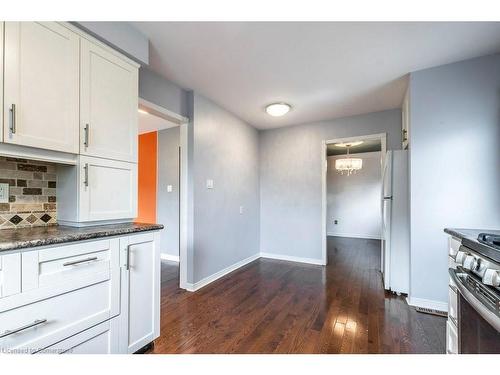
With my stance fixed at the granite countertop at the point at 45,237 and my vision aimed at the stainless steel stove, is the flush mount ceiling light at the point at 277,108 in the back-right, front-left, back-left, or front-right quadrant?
front-left

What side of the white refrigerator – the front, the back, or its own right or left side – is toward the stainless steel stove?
left

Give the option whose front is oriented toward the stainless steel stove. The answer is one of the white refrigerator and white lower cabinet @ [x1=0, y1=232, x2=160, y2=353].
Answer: the white lower cabinet

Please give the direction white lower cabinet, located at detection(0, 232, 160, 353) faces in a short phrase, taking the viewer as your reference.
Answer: facing the viewer and to the right of the viewer

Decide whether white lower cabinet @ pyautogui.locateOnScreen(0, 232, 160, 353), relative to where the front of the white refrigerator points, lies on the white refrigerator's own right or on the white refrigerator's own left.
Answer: on the white refrigerator's own left

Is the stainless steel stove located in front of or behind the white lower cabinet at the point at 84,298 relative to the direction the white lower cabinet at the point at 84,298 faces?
in front

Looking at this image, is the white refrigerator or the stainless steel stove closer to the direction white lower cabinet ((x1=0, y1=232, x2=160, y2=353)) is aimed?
the stainless steel stove

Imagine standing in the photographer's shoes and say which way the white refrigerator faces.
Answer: facing to the left of the viewer

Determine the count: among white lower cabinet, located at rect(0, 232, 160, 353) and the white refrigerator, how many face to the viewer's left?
1

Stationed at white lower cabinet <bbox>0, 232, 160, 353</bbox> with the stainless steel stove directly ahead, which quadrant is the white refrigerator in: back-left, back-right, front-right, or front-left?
front-left

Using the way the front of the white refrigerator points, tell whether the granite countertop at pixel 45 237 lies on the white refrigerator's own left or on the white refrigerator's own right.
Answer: on the white refrigerator's own left
